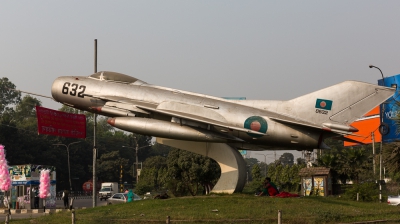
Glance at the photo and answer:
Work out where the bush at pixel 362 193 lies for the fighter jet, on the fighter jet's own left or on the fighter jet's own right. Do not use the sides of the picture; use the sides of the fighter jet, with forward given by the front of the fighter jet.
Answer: on the fighter jet's own right

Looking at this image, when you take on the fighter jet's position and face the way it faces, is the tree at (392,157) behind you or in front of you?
behind

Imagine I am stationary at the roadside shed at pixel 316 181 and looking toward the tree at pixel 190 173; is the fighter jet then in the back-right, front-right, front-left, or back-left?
front-left

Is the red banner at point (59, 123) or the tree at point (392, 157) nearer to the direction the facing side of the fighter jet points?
the red banner

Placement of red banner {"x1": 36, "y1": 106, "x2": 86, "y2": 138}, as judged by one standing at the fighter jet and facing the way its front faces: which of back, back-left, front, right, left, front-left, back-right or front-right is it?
front-right

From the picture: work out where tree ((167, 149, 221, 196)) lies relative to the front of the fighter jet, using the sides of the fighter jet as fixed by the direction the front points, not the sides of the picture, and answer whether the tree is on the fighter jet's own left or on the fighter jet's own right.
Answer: on the fighter jet's own right

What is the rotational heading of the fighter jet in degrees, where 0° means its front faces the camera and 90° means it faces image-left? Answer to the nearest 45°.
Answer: approximately 90°

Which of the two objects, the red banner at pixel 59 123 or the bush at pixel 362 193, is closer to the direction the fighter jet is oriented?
the red banner
